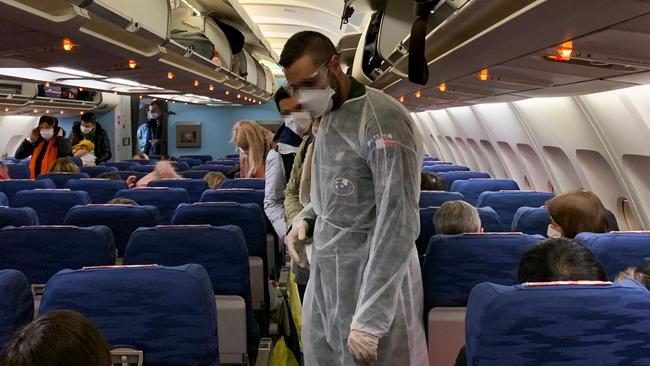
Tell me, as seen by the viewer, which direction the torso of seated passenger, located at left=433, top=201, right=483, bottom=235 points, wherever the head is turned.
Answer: away from the camera

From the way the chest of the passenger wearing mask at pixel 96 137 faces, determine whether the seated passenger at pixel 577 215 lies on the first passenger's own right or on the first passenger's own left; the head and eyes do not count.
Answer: on the first passenger's own left

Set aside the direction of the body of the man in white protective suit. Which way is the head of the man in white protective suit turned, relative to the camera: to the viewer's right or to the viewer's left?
to the viewer's left

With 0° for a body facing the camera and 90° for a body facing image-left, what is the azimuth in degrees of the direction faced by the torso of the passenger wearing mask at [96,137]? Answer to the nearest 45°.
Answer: approximately 45°

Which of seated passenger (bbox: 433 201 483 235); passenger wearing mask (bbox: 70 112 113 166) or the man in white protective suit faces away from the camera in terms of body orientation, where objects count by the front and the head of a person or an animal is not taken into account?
the seated passenger

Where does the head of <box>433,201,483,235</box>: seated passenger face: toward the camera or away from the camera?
away from the camera

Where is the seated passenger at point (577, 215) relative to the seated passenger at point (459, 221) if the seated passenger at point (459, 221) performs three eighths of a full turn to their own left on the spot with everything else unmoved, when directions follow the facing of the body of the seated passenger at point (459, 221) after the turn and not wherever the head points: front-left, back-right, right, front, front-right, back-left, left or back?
back-left

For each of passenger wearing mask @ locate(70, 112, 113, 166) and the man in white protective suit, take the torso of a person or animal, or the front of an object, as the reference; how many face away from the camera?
0

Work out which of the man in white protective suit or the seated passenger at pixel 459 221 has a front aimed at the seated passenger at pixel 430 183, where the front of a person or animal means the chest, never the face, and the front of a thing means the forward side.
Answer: the seated passenger at pixel 459 221

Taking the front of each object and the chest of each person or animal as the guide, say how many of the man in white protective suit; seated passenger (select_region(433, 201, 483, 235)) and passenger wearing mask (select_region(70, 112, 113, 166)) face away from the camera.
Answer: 1
